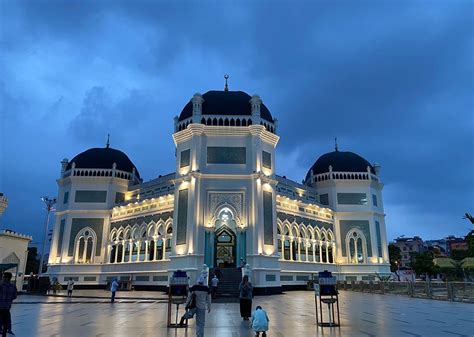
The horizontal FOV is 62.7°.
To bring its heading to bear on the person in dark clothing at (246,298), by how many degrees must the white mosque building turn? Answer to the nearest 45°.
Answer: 0° — it already faces them

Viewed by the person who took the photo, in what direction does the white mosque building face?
facing the viewer

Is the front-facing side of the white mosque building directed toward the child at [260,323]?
yes

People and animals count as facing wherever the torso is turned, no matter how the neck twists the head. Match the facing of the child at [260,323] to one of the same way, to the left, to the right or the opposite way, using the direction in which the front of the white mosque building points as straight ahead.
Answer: the opposite way

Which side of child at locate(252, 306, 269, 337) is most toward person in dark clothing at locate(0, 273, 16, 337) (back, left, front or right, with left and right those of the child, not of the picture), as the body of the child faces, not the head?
left

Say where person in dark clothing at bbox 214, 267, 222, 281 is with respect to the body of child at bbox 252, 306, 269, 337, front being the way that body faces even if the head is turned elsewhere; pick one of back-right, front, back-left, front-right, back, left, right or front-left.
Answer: front

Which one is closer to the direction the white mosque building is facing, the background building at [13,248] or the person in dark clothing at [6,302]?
the person in dark clothing

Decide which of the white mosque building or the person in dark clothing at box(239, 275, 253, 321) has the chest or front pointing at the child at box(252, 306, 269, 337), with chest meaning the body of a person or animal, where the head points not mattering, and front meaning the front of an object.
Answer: the white mosque building

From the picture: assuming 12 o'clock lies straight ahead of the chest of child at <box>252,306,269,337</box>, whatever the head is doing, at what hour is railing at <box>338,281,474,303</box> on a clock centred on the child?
The railing is roughly at 1 o'clock from the child.

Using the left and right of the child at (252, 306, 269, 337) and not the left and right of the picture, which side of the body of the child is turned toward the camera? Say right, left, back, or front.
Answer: back

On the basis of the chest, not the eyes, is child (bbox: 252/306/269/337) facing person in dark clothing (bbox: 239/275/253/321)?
yes
